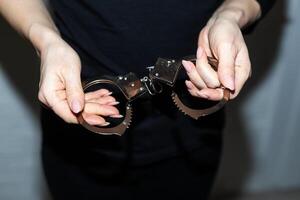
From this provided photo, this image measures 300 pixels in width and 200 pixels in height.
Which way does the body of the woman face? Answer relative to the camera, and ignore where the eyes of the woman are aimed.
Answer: toward the camera
